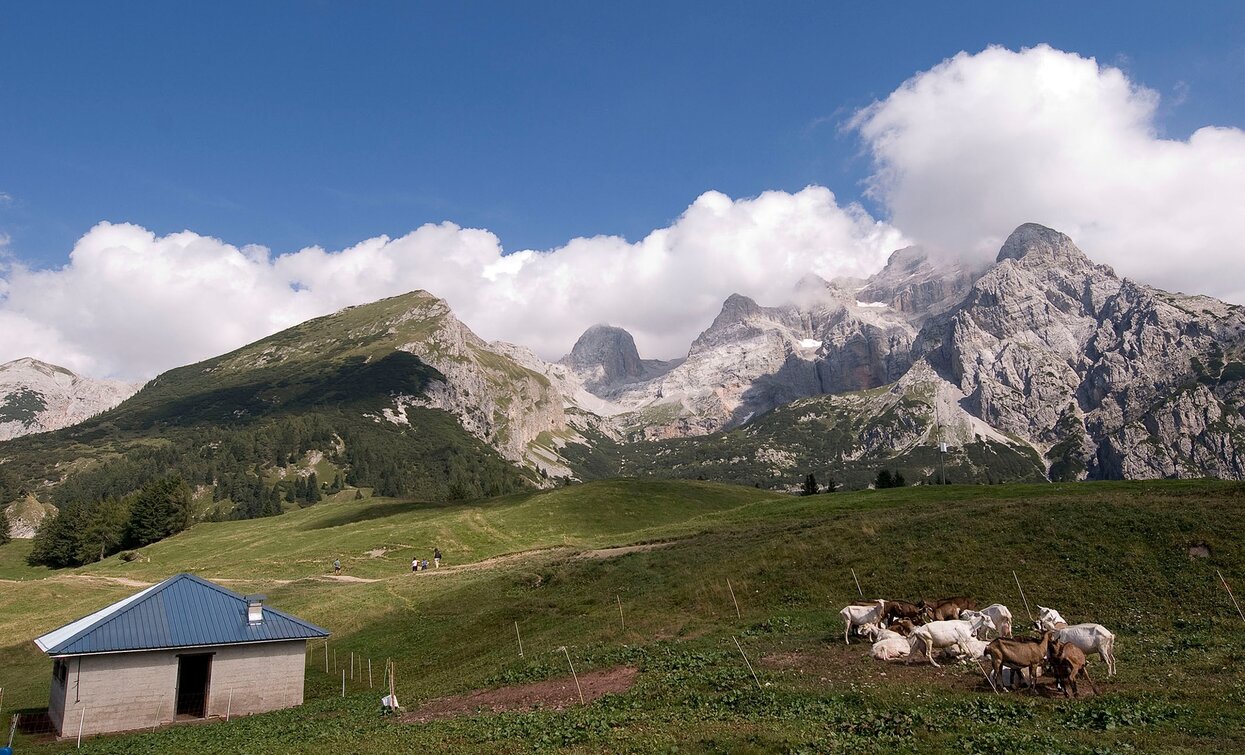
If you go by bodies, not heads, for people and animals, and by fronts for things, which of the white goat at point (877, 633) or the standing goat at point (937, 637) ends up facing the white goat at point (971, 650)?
the standing goat

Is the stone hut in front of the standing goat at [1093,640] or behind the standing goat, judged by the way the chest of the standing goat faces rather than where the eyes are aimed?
in front

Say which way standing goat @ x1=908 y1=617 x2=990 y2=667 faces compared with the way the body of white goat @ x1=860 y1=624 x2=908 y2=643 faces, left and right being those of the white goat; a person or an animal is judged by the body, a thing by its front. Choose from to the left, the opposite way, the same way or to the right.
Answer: the opposite way

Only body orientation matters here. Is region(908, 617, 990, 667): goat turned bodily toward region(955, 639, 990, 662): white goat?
yes

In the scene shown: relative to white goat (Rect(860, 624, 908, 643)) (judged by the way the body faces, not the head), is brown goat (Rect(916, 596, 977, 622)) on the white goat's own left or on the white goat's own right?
on the white goat's own right

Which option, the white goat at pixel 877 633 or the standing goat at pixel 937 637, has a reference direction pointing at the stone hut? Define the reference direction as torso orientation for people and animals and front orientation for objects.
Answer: the white goat

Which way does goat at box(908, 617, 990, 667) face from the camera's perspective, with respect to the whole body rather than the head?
to the viewer's right

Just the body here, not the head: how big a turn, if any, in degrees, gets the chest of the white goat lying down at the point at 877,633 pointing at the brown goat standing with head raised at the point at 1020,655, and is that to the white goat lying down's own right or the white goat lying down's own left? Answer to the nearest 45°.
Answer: approximately 135° to the white goat's own left

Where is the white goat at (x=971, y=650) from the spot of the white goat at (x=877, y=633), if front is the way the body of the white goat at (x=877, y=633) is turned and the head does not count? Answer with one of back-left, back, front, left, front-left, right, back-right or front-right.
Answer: back-left

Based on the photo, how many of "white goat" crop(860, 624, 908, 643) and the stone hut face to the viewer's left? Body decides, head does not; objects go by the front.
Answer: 1

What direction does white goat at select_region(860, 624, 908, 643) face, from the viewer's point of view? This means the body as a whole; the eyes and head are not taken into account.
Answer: to the viewer's left

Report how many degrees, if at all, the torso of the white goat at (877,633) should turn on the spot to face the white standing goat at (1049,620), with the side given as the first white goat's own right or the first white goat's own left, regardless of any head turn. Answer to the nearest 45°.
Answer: approximately 180°

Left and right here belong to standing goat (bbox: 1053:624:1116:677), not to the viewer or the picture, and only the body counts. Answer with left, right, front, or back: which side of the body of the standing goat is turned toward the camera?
left
